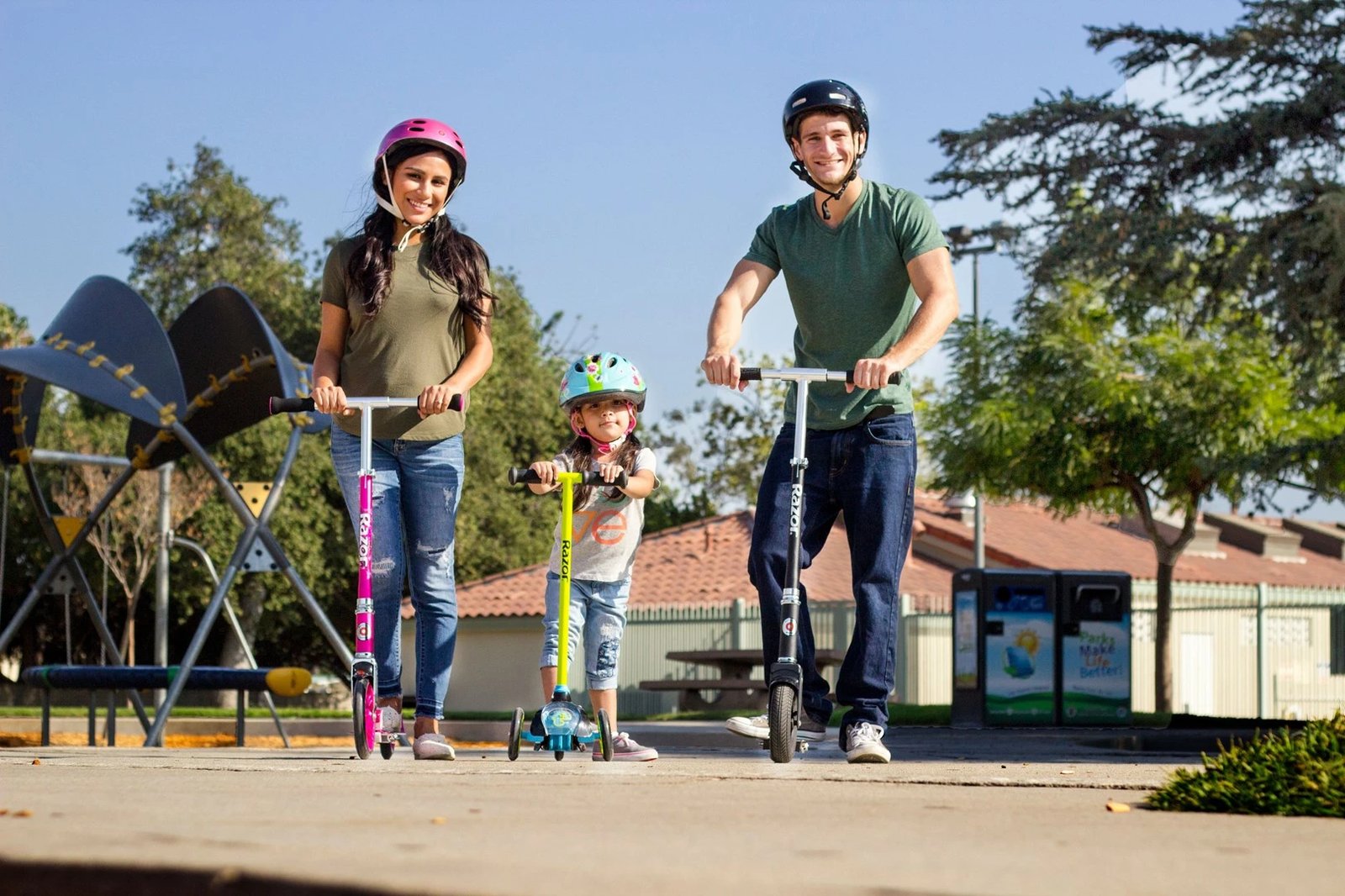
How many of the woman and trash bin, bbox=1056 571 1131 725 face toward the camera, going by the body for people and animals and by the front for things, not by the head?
2

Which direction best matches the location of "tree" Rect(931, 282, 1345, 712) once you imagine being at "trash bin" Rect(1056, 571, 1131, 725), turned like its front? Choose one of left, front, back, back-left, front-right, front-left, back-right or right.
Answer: back

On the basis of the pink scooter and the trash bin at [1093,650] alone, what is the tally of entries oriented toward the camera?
2

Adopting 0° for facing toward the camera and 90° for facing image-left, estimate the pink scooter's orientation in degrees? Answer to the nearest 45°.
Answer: approximately 0°

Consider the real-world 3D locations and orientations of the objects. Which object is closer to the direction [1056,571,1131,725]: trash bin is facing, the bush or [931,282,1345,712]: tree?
the bush

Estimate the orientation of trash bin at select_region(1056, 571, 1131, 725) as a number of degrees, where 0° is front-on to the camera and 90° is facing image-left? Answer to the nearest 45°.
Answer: approximately 0°
